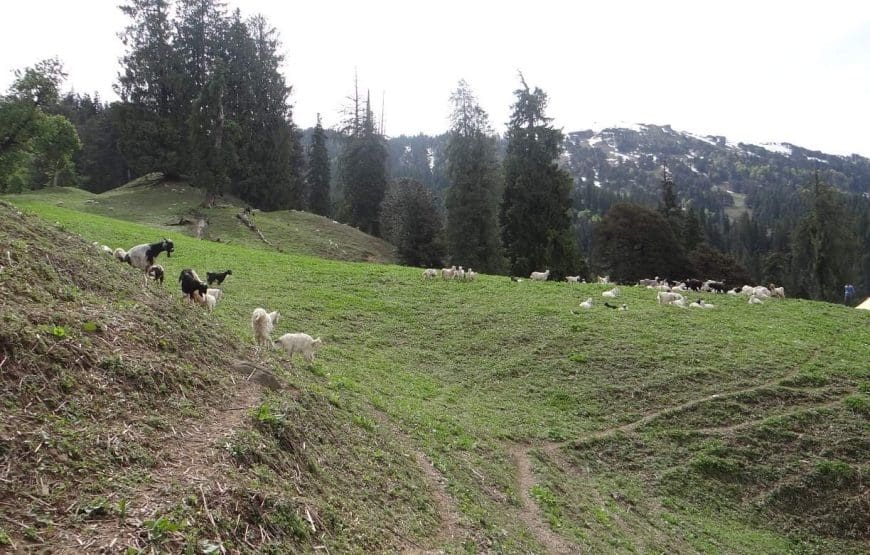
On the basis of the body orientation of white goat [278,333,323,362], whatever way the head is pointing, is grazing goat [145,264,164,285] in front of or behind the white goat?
behind

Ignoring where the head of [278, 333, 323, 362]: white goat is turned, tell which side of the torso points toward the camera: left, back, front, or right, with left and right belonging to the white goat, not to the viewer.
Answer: right

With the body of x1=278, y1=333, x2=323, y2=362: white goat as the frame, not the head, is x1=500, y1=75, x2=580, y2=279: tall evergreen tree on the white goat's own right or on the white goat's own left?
on the white goat's own left

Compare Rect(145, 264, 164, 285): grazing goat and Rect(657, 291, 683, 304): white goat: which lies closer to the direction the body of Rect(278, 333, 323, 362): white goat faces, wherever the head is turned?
the white goat

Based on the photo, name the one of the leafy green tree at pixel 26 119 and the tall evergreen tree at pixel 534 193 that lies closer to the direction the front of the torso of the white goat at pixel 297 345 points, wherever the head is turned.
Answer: the tall evergreen tree

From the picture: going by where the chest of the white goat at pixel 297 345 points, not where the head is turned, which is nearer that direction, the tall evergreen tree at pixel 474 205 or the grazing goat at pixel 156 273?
the tall evergreen tree

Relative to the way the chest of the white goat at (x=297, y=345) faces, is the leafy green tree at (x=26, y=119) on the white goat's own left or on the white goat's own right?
on the white goat's own left
